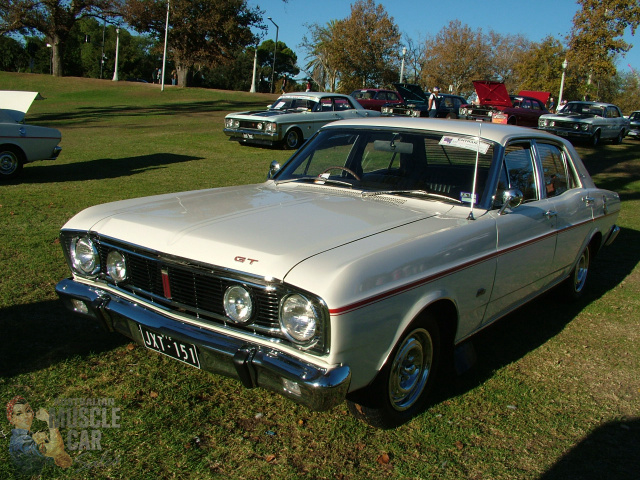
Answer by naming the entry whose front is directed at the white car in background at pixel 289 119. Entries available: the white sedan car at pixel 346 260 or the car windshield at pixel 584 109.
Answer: the car windshield

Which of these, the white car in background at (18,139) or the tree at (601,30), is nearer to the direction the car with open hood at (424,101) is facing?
the white car in background

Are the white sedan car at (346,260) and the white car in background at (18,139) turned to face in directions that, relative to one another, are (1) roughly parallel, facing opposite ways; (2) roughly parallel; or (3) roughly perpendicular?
roughly parallel

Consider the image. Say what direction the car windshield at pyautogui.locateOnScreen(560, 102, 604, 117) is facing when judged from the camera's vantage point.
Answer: facing the viewer and to the left of the viewer

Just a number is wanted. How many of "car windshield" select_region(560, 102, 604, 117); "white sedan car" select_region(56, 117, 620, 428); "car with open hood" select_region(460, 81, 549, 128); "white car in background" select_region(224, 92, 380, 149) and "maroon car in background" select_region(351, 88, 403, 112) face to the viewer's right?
0

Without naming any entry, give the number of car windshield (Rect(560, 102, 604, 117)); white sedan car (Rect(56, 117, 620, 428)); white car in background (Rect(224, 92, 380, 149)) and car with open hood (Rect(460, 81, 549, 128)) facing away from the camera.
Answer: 0

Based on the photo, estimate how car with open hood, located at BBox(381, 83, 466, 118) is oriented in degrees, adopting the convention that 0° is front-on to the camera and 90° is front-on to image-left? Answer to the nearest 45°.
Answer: approximately 45°

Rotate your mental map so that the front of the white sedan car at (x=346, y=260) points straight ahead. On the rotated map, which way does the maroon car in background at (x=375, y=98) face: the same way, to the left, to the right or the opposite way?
the same way

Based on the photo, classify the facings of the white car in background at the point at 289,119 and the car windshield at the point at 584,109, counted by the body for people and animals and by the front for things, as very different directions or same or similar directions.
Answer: same or similar directions

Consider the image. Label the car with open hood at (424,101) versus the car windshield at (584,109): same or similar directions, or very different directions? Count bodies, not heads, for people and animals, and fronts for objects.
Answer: same or similar directions

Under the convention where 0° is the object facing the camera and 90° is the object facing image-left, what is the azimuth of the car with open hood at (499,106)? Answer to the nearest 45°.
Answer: approximately 45°

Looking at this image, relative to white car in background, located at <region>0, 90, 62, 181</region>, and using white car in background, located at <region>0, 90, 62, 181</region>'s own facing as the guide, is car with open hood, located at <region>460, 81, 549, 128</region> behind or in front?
behind

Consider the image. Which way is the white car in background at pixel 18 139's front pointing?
to the viewer's left

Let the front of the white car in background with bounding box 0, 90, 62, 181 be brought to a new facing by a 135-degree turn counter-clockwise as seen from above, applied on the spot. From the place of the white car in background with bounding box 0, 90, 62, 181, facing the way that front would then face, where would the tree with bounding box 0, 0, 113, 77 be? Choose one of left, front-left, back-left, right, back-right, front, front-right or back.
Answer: back-left

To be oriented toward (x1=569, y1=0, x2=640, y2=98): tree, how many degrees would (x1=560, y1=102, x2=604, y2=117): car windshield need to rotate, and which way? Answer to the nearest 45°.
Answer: approximately 135° to its right

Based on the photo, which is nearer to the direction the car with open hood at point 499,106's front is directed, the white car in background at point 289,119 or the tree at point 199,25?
the white car in background
